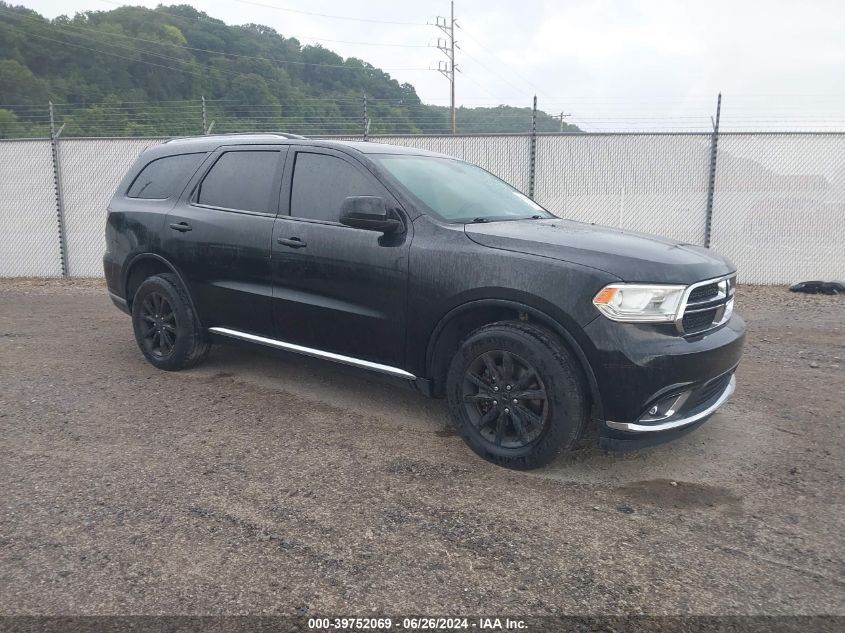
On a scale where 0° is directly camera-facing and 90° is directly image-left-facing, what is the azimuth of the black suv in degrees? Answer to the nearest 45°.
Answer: approximately 315°

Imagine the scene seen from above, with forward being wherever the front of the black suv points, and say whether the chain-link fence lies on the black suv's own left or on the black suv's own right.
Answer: on the black suv's own left

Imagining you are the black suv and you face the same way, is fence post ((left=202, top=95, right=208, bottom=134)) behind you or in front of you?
behind
